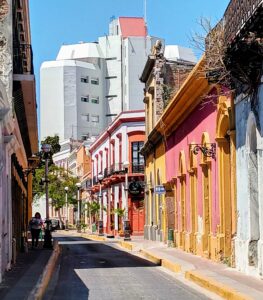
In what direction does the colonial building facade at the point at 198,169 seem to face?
to the viewer's left

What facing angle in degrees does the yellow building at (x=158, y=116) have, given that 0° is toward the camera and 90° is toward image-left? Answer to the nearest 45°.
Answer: approximately 90°

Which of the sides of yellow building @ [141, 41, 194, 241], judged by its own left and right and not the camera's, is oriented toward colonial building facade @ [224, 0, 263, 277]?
left
